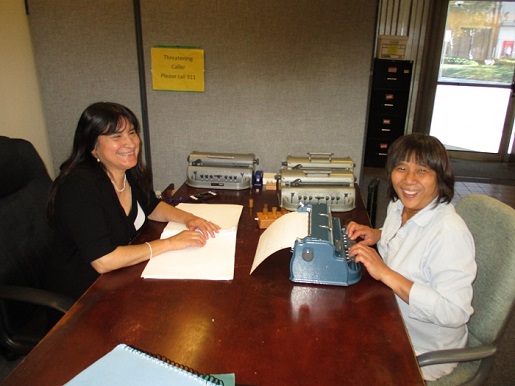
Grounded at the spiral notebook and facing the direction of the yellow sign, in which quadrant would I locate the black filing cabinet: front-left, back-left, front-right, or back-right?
front-right

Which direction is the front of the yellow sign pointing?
toward the camera

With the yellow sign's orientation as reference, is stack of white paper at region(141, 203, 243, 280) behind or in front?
in front

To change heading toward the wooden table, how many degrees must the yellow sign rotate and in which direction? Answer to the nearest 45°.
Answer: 0° — it already faces it

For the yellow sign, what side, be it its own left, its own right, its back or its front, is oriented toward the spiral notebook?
front

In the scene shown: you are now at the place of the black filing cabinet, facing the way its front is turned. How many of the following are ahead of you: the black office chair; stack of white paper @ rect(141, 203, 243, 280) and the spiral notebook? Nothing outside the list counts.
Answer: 3

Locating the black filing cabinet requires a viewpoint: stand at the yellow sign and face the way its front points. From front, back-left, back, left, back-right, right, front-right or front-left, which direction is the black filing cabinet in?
back-left

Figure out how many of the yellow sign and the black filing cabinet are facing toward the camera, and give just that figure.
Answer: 2

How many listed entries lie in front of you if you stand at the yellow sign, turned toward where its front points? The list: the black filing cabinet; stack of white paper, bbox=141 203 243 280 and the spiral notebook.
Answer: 2

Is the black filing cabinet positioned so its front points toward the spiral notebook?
yes

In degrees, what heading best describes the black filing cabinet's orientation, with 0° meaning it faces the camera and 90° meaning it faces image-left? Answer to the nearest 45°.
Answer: approximately 0°

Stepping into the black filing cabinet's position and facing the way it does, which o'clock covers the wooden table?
The wooden table is roughly at 12 o'clock from the black filing cabinet.
